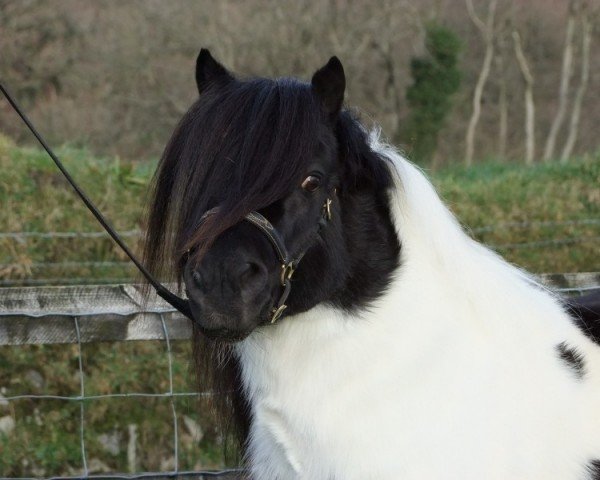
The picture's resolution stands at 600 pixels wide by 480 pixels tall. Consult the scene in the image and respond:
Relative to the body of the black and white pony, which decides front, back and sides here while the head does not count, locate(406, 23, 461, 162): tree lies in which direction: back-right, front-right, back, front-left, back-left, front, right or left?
back-right

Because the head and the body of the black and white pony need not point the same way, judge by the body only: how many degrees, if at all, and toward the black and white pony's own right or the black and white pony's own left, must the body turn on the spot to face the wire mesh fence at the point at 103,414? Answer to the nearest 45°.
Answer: approximately 90° to the black and white pony's own right

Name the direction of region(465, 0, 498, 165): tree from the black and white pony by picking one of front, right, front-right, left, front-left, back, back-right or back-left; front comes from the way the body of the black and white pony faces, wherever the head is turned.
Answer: back-right

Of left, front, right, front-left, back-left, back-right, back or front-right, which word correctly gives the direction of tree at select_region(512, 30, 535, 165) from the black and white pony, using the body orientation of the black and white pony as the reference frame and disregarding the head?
back-right

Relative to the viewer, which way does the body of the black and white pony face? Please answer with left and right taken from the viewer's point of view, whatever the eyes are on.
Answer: facing the viewer and to the left of the viewer

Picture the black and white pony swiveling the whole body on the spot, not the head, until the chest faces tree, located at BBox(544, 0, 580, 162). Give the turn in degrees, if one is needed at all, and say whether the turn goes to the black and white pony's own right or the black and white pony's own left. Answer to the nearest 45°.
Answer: approximately 135° to the black and white pony's own right

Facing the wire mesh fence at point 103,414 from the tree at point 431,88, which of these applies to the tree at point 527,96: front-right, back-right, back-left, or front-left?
back-left

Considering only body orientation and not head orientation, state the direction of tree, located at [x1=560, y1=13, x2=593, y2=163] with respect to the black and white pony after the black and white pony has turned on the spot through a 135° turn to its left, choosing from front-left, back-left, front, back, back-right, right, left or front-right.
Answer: left
